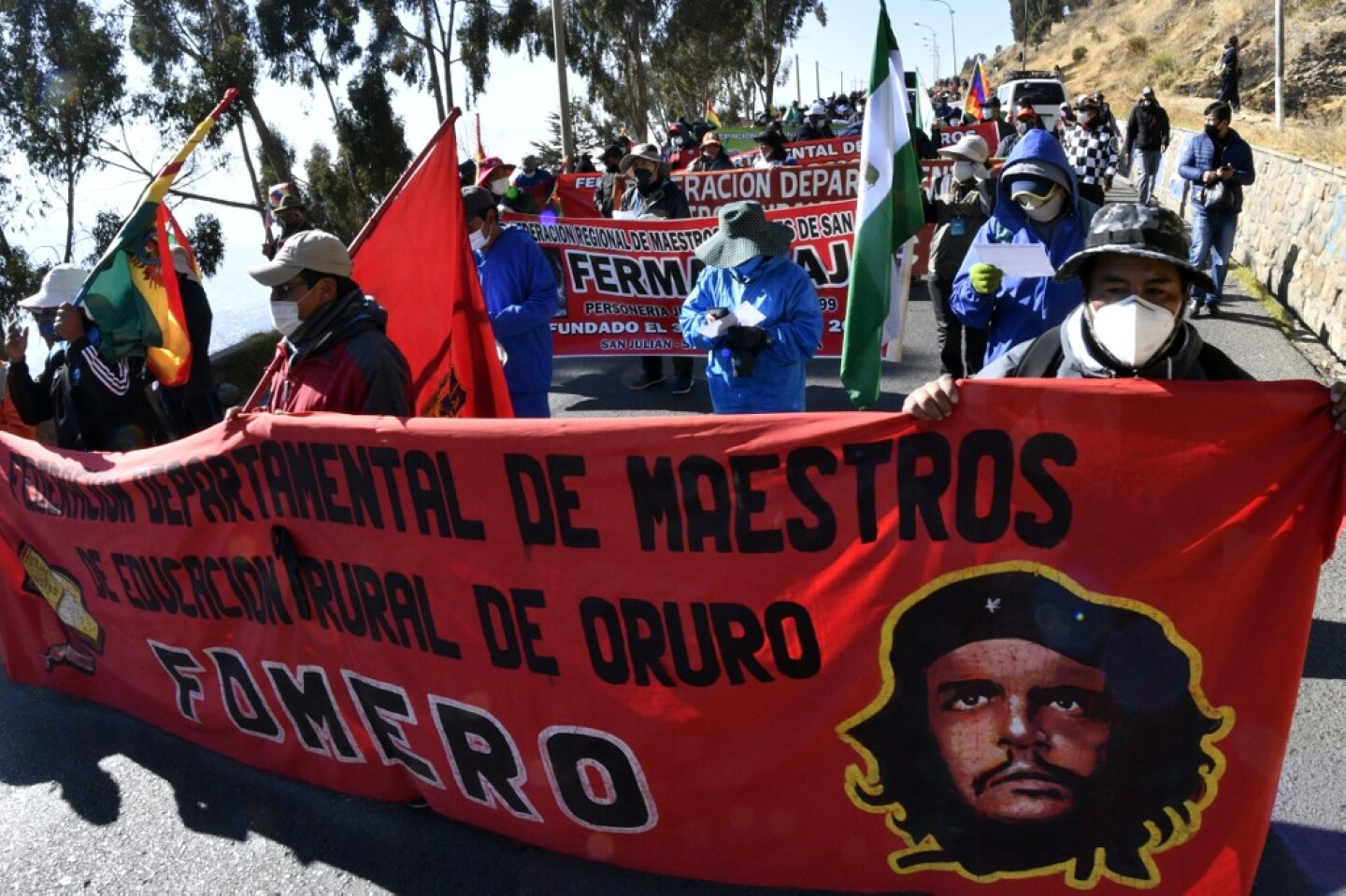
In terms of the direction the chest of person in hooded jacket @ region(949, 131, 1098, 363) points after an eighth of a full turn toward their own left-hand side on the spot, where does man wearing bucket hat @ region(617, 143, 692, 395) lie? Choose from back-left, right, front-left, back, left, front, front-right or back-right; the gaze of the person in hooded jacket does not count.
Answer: back

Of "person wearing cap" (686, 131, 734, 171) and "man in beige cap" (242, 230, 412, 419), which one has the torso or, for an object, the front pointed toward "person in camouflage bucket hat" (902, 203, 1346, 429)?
the person wearing cap

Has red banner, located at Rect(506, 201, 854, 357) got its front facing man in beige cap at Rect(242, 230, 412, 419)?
yes

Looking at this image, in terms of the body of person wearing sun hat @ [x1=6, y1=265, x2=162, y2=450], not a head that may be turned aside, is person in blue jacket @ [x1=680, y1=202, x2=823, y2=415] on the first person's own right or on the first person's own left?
on the first person's own left

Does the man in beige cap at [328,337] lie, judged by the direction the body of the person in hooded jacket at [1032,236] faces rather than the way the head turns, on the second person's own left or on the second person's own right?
on the second person's own right

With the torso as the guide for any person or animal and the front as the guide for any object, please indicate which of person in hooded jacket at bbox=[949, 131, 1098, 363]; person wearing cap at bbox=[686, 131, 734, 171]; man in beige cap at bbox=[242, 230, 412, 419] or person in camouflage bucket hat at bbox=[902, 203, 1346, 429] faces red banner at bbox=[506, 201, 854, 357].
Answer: the person wearing cap

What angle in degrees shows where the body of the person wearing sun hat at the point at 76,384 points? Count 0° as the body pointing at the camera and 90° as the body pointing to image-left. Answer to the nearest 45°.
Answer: approximately 45°

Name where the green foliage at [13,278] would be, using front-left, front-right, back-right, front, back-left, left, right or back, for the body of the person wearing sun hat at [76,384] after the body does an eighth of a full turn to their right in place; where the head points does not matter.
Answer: right

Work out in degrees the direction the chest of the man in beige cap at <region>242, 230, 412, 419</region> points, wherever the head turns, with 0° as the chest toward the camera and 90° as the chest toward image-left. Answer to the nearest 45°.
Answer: approximately 45°

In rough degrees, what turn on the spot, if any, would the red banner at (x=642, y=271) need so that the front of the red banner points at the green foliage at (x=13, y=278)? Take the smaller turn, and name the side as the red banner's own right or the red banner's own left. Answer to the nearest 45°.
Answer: approximately 135° to the red banner's own right

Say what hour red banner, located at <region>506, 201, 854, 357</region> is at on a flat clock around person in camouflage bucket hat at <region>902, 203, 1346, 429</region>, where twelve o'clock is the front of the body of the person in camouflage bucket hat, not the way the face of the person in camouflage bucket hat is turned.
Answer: The red banner is roughly at 5 o'clock from the person in camouflage bucket hat.
